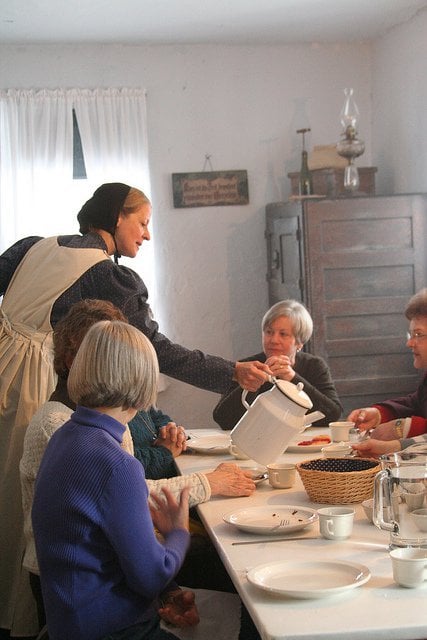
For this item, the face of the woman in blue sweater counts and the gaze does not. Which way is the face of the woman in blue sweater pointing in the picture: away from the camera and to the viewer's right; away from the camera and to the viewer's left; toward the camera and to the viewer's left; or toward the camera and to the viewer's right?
away from the camera and to the viewer's right

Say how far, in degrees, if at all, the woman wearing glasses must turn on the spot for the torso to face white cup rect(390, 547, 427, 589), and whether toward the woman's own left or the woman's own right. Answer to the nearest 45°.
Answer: approximately 90° to the woman's own left

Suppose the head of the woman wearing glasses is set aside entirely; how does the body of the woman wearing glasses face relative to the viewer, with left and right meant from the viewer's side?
facing to the left of the viewer

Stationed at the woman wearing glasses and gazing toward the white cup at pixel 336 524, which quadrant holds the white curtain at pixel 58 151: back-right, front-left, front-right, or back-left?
back-right

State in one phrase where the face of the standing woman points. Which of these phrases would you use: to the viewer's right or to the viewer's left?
to the viewer's right

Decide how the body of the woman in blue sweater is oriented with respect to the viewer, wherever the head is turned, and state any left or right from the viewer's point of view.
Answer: facing away from the viewer and to the right of the viewer

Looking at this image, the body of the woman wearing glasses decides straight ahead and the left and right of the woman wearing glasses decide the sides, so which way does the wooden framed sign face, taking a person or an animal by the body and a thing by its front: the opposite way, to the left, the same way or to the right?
to the left

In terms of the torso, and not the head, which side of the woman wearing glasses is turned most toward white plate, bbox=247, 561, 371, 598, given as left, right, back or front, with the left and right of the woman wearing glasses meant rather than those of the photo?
left

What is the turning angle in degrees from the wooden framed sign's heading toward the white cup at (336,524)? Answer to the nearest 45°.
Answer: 0° — it already faces it

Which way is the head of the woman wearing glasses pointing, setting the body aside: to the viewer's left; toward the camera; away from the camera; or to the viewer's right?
to the viewer's left

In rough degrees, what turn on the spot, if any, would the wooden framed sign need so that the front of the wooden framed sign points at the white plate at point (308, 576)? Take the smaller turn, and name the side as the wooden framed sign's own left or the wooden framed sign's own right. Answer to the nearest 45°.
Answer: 0° — it already faces it

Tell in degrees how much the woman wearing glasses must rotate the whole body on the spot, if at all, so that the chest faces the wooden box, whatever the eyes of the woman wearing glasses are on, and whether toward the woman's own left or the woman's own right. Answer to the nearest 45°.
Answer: approximately 90° to the woman's own right
